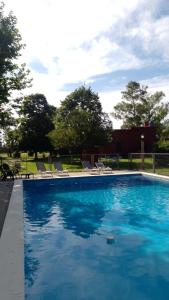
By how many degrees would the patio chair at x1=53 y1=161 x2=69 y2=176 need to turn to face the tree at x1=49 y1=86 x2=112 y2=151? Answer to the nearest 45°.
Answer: approximately 135° to its left

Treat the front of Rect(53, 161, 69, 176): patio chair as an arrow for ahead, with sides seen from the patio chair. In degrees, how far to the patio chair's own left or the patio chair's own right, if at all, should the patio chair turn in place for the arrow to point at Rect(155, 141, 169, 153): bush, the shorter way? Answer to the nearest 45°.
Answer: approximately 90° to the patio chair's own left

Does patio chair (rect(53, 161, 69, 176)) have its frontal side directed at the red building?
no

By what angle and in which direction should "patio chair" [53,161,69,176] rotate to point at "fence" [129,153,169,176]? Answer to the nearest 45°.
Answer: approximately 45° to its left

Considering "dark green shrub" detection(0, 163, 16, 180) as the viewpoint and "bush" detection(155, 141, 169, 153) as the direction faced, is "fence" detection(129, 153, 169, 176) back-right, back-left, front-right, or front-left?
front-right

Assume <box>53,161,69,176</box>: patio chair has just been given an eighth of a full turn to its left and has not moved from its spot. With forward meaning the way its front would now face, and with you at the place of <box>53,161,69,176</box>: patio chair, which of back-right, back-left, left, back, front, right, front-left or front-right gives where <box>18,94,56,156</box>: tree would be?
left

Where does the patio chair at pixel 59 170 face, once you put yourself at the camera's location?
facing the viewer and to the right of the viewer
